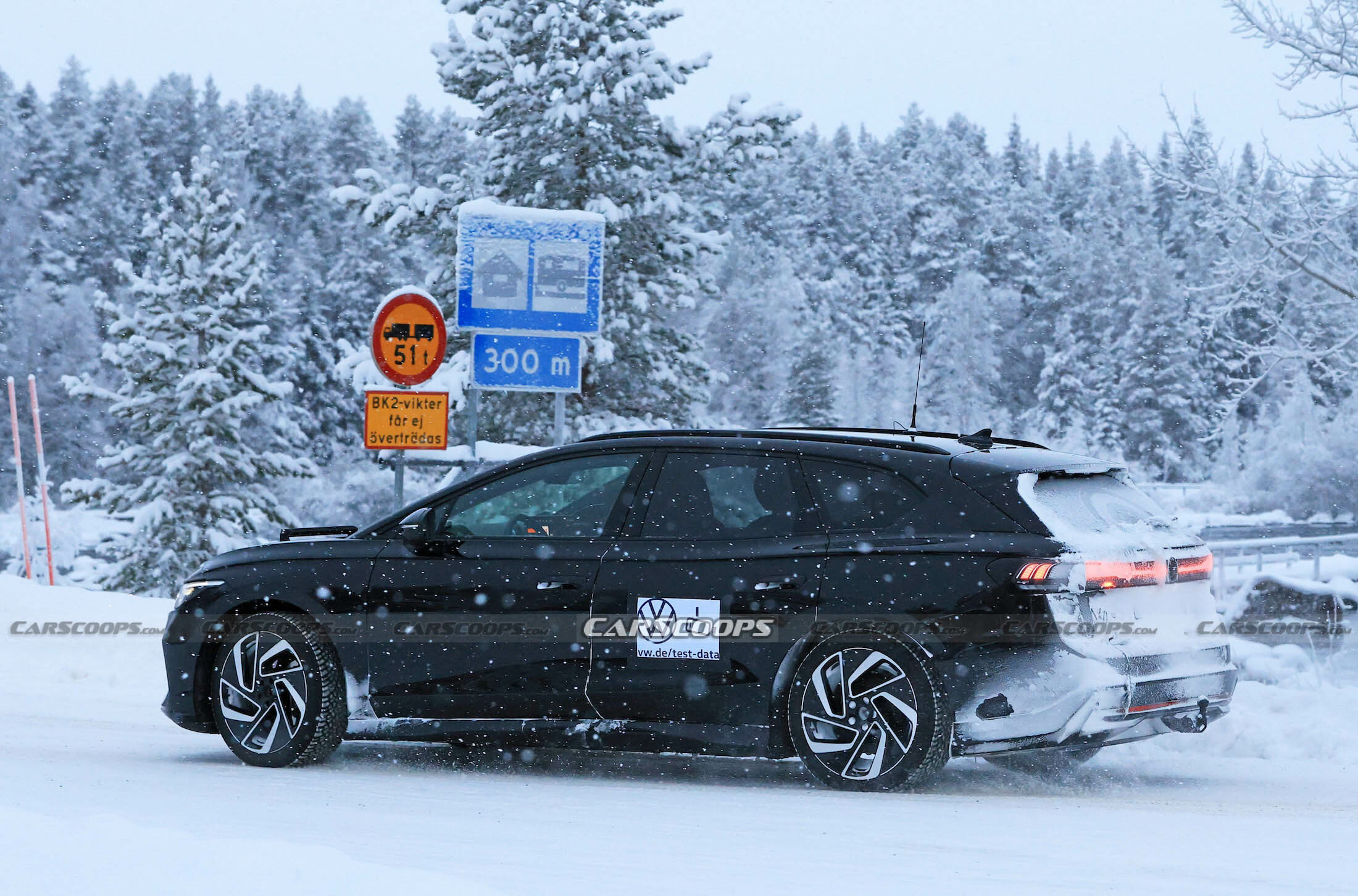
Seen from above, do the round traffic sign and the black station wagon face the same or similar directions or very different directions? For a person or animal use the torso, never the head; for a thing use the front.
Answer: very different directions

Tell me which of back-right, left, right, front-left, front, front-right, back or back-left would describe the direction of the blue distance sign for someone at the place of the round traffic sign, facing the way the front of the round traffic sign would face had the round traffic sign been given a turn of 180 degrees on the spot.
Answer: right

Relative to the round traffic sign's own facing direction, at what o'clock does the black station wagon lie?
The black station wagon is roughly at 1 o'clock from the round traffic sign.

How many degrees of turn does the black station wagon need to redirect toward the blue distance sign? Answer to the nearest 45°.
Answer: approximately 45° to its right

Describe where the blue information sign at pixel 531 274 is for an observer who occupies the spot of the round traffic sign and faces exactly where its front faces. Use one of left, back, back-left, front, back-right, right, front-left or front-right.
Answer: left

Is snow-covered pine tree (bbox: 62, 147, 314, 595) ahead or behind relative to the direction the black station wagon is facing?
ahead

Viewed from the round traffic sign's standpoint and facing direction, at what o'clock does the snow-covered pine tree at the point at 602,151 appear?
The snow-covered pine tree is roughly at 8 o'clock from the round traffic sign.

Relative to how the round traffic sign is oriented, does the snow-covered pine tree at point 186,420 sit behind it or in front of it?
behind

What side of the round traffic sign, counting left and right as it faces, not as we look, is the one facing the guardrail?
left

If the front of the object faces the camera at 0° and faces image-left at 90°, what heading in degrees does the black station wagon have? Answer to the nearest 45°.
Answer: approximately 135°

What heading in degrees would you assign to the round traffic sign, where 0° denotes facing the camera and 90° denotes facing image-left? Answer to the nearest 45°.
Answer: approximately 315°
